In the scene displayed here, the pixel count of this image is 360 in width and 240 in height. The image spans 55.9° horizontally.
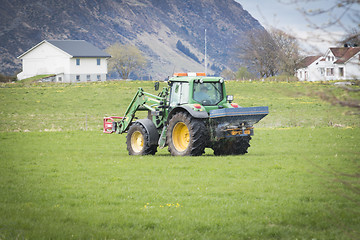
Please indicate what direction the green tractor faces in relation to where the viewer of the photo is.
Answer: facing away from the viewer and to the left of the viewer
